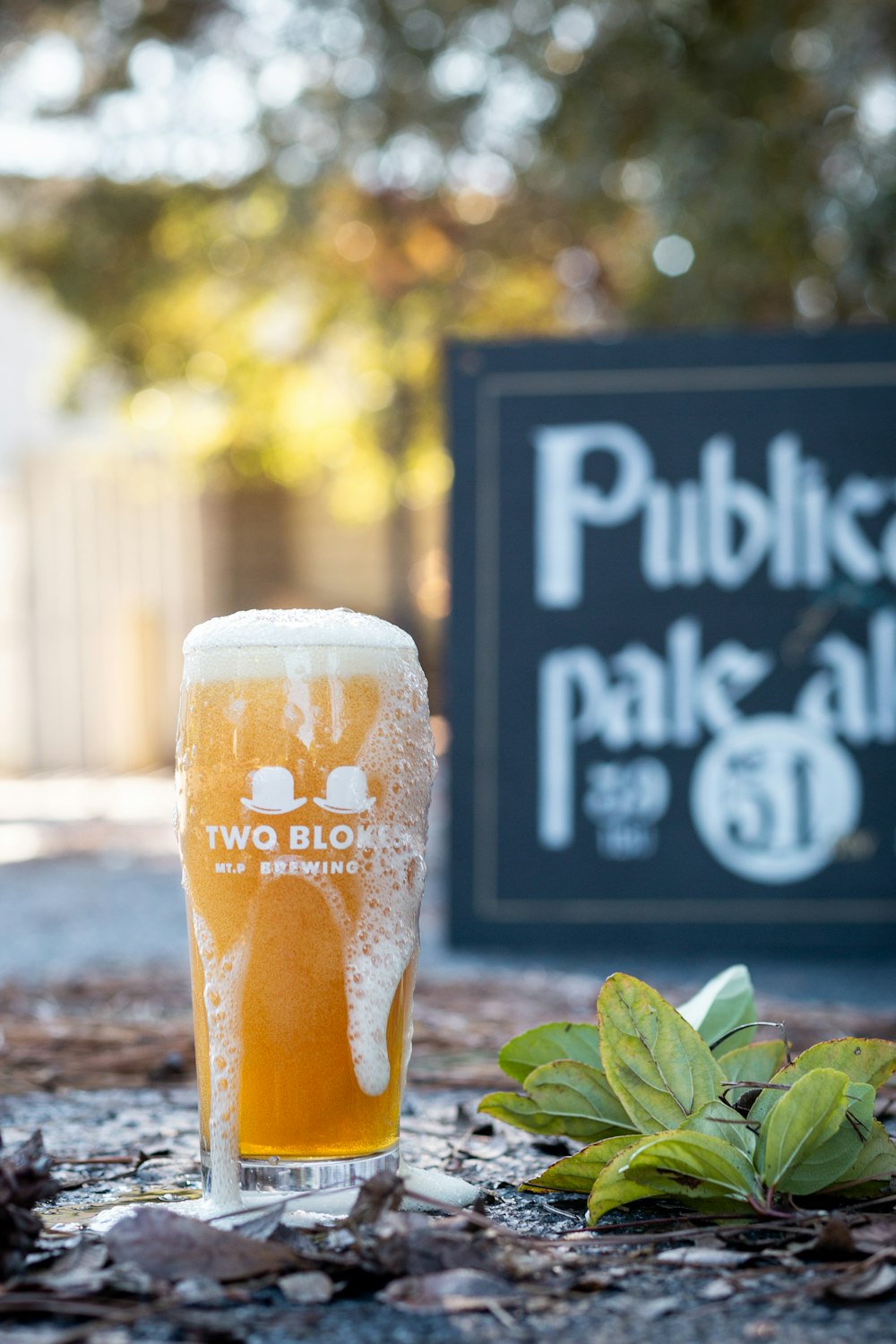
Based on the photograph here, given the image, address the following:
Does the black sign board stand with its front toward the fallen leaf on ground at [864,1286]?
yes

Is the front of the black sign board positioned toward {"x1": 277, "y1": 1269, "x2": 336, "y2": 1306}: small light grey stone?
yes

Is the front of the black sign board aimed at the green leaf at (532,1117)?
yes

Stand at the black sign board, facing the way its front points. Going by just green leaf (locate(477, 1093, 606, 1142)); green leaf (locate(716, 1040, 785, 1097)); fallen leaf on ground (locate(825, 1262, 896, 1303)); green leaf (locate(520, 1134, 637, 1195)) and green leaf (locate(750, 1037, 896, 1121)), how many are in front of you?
5

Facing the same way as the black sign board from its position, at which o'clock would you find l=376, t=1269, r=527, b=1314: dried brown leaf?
The dried brown leaf is roughly at 12 o'clock from the black sign board.

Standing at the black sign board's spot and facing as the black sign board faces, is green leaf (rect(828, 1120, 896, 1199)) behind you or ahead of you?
ahead

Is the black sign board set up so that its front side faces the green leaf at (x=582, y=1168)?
yes

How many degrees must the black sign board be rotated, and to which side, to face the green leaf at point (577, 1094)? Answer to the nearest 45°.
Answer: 0° — it already faces it

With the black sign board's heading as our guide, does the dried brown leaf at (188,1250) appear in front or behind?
in front

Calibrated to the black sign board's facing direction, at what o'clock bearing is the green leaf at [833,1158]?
The green leaf is roughly at 12 o'clock from the black sign board.

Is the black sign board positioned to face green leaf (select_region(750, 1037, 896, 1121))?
yes

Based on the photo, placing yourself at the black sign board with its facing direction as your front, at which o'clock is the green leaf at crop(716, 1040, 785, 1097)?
The green leaf is roughly at 12 o'clock from the black sign board.

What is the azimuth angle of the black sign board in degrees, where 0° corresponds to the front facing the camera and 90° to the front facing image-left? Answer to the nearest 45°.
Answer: approximately 0°
